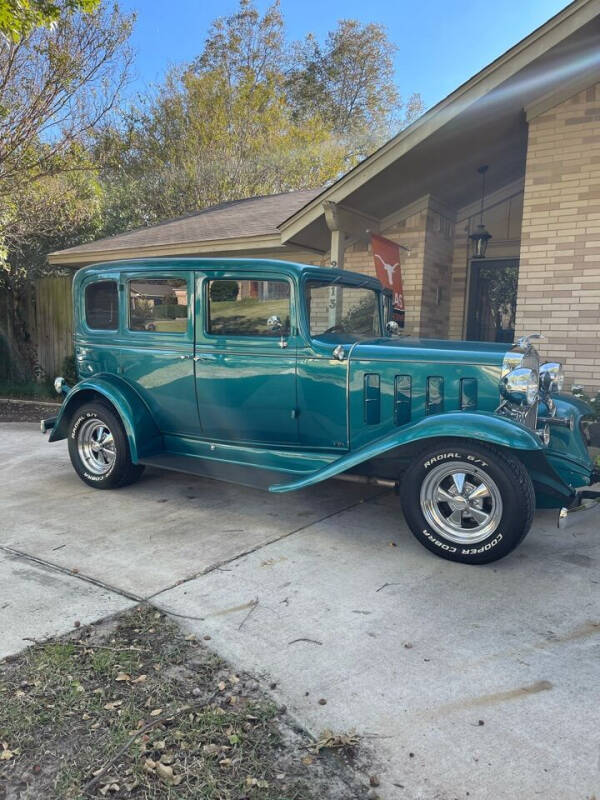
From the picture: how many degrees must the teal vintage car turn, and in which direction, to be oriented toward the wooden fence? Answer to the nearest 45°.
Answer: approximately 180°

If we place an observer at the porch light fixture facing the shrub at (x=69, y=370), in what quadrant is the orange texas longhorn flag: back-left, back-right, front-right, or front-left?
front-left

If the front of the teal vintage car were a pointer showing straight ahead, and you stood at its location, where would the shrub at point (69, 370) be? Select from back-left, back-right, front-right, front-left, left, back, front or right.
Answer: back

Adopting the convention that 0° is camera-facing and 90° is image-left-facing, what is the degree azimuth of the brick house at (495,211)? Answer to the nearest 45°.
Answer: approximately 0°

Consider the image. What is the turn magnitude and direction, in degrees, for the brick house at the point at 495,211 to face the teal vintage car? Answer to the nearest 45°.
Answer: approximately 45° to its right

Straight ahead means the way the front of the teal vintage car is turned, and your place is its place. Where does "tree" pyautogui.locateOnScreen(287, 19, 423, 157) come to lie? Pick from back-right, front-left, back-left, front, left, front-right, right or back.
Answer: back-left

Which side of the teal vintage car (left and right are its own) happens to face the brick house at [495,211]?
left

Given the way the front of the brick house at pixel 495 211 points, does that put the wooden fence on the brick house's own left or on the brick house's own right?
on the brick house's own right

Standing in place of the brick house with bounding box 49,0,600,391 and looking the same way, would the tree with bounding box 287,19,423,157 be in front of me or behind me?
behind

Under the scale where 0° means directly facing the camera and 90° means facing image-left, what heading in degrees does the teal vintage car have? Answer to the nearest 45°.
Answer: approximately 315°

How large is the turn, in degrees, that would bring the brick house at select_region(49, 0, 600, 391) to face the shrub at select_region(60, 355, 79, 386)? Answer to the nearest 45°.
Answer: approximately 135° to its right

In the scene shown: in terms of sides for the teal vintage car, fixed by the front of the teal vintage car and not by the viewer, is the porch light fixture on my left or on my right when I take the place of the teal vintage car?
on my left
